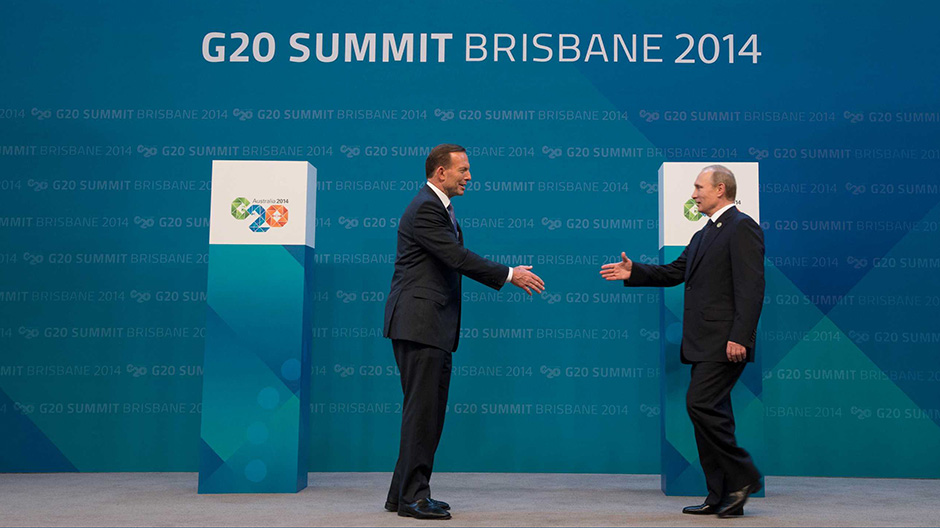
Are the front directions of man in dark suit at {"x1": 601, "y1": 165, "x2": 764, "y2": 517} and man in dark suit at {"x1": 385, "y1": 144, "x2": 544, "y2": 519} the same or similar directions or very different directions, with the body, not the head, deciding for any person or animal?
very different directions

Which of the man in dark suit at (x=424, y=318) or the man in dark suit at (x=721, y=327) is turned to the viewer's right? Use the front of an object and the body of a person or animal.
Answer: the man in dark suit at (x=424, y=318)

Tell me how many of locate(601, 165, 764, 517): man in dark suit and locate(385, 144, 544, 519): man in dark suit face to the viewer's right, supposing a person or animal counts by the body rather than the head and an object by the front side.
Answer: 1

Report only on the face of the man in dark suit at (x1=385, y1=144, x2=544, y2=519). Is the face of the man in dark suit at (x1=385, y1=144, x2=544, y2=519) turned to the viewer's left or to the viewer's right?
to the viewer's right

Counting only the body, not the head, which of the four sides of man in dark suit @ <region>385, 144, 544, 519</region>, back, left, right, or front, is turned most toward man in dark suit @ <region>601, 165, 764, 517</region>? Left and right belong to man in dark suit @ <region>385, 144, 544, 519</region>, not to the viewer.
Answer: front

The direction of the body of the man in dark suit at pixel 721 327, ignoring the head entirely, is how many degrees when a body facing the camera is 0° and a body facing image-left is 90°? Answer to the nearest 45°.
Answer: approximately 90°

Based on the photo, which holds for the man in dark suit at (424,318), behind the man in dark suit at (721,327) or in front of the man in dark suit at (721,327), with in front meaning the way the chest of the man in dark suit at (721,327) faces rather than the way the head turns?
in front

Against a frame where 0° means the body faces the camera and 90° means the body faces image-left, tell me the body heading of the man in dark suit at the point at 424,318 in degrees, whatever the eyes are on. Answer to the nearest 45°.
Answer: approximately 270°
